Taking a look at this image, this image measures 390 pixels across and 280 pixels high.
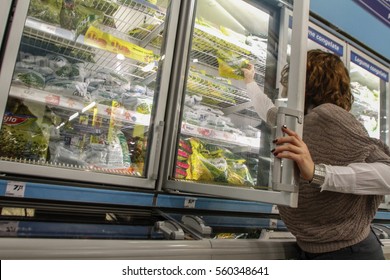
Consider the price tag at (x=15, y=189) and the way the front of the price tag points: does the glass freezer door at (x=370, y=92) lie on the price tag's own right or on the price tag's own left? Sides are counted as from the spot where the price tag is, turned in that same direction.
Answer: on the price tag's own left

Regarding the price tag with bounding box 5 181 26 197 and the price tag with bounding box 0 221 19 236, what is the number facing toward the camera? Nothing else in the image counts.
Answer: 2

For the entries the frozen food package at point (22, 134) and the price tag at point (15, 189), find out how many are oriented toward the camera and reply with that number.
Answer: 2

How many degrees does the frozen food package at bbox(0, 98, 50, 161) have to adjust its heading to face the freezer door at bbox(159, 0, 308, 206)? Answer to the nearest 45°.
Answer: approximately 90° to its left

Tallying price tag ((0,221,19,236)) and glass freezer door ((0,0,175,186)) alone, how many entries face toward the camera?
2
